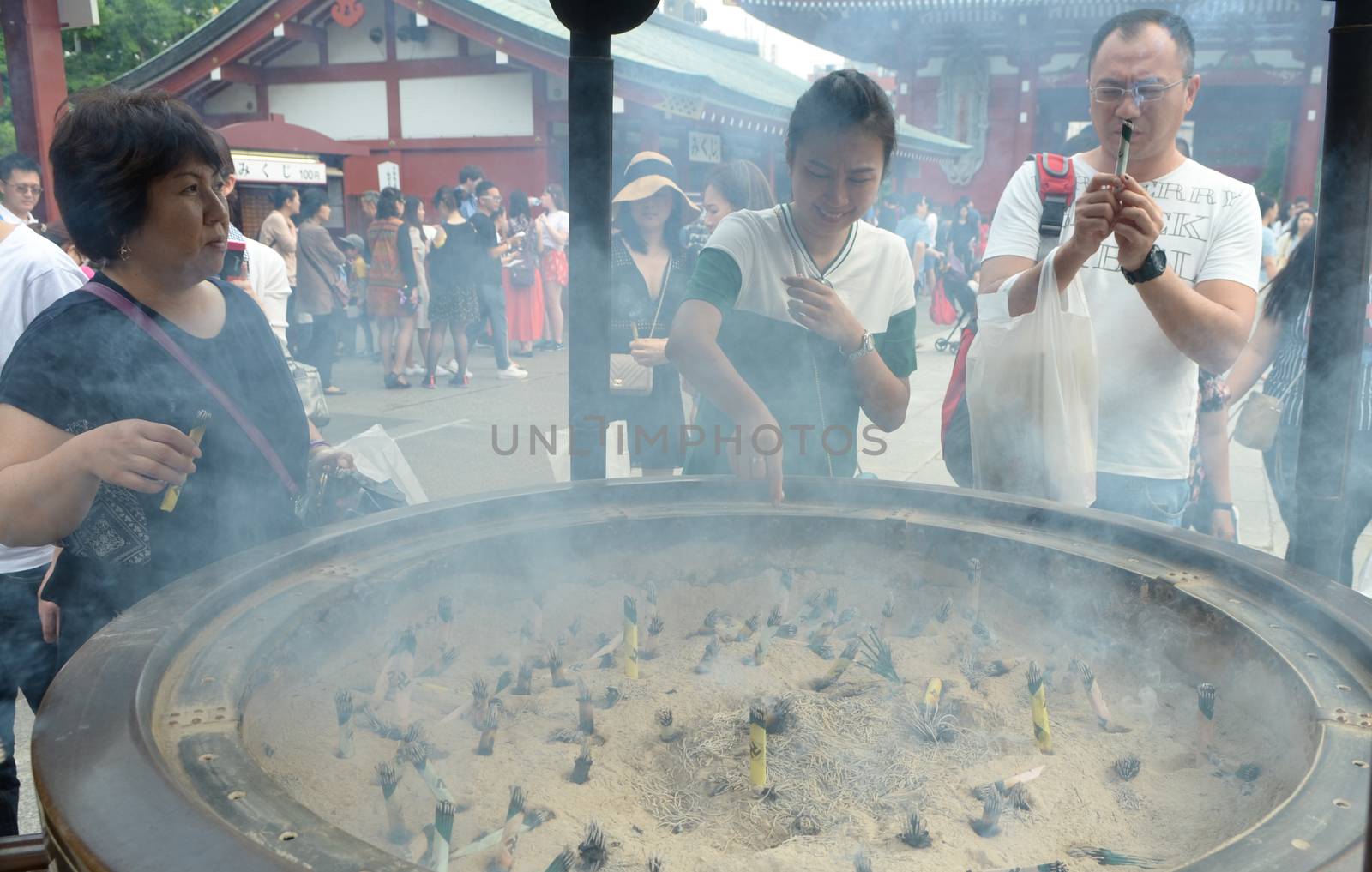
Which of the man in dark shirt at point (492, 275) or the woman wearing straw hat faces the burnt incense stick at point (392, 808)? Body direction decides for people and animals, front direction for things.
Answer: the woman wearing straw hat

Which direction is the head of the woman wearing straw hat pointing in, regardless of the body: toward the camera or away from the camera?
toward the camera

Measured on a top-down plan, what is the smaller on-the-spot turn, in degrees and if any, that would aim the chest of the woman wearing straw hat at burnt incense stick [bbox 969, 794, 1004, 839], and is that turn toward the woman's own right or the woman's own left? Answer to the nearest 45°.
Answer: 0° — they already face it

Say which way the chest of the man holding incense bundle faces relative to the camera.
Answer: toward the camera

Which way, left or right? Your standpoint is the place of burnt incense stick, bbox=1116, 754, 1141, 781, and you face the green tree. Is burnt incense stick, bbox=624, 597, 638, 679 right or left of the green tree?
left

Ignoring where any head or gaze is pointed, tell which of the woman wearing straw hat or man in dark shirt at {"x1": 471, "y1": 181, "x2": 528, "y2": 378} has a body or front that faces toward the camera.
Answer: the woman wearing straw hat

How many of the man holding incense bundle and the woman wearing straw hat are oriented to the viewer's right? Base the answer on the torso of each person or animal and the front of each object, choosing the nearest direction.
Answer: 0

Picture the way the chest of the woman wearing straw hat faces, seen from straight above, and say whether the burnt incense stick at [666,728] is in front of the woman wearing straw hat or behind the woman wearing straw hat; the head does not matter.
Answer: in front

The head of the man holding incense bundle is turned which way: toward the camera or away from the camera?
toward the camera

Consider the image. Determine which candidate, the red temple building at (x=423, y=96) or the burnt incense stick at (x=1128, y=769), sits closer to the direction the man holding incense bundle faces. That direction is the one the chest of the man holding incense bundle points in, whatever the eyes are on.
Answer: the burnt incense stick

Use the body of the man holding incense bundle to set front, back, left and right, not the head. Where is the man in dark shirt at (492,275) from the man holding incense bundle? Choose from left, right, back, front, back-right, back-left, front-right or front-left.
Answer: back-right

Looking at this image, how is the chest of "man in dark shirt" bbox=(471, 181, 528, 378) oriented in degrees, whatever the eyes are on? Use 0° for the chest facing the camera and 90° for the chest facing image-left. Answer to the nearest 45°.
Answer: approximately 270°

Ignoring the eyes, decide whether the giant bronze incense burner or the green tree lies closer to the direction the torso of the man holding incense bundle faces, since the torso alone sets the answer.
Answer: the giant bronze incense burner

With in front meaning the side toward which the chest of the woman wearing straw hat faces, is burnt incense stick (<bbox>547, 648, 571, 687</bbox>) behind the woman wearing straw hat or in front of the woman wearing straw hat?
in front

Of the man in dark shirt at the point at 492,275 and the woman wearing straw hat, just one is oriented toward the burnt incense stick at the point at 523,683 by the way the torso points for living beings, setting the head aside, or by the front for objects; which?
the woman wearing straw hat
